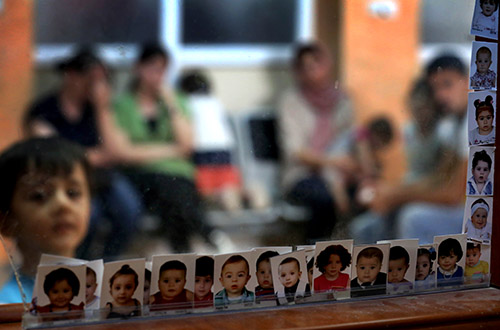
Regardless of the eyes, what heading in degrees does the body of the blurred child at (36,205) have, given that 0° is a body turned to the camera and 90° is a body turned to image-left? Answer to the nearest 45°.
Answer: approximately 315°

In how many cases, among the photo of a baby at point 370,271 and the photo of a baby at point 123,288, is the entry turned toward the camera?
2

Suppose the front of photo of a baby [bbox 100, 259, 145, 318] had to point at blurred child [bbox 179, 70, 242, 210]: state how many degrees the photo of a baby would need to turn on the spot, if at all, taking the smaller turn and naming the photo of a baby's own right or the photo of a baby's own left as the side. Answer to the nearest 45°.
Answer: approximately 180°

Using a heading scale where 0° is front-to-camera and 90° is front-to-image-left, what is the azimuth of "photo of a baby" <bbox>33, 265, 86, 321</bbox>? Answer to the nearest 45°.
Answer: approximately 0°
